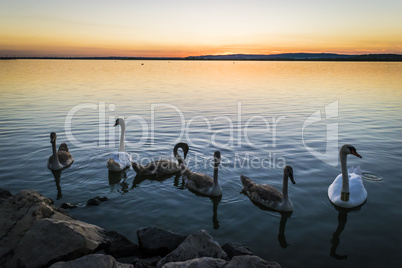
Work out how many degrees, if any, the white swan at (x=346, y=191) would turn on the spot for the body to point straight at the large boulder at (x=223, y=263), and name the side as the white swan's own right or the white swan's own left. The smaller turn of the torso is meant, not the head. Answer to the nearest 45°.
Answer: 0° — it already faces it

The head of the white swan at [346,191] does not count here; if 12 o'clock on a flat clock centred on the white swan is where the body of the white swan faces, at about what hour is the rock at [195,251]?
The rock is roughly at 1 o'clock from the white swan.

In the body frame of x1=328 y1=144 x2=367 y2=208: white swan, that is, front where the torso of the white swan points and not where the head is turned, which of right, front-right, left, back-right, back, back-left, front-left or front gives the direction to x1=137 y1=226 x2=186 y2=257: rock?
front-right

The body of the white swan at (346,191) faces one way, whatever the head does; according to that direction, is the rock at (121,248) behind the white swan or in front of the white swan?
in front

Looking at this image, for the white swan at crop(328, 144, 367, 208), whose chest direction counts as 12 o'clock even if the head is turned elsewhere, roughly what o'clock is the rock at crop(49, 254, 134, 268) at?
The rock is roughly at 1 o'clock from the white swan.

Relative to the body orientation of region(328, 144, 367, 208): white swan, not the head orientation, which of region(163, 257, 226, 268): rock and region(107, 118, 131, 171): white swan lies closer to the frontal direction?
the rock

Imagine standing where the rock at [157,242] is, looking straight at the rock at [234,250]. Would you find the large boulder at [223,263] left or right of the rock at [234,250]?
right

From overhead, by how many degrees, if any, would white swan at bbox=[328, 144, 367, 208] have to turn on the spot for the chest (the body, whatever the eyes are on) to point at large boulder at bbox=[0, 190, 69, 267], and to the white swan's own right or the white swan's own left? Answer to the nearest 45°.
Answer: approximately 45° to the white swan's own right

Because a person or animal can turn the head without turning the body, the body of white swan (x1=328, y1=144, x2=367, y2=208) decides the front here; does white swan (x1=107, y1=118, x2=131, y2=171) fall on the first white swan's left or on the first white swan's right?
on the first white swan's right

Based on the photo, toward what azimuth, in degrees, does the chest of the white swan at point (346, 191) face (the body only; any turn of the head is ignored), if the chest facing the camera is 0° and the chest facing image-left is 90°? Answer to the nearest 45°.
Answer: approximately 0°
